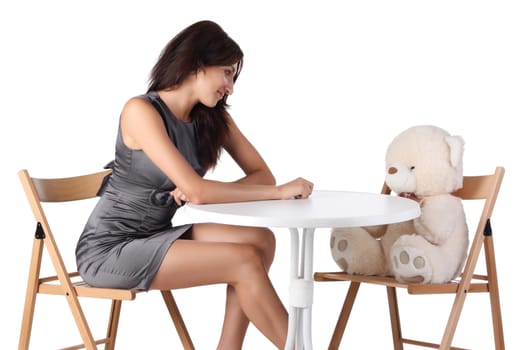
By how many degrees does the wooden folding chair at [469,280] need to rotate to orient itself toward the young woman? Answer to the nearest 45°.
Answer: approximately 45° to its right

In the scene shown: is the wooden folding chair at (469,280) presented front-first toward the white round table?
yes

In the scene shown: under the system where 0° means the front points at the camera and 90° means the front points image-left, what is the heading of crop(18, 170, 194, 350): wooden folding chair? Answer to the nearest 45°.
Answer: approximately 315°

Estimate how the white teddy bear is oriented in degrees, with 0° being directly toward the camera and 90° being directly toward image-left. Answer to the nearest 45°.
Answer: approximately 45°

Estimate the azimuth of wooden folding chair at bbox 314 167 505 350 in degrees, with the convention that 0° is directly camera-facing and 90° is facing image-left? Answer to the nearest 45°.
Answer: approximately 45°

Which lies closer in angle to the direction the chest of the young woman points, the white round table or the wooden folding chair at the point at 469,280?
the white round table

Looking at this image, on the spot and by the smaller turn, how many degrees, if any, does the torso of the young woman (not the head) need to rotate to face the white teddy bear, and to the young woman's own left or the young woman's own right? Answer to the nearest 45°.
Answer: approximately 45° to the young woman's own left
